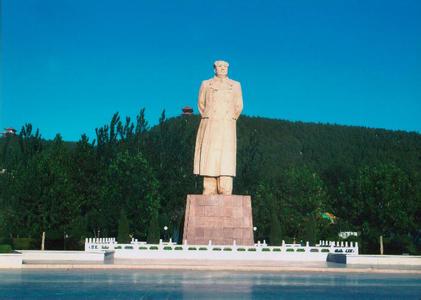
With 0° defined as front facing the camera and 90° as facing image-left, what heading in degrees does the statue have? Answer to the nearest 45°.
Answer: approximately 0°
